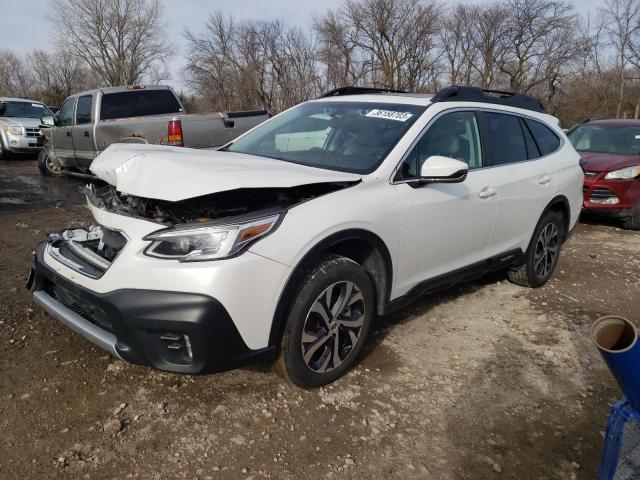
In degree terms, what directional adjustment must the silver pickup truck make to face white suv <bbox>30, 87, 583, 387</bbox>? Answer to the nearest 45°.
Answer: approximately 135° to its left

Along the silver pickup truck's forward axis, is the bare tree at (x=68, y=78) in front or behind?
in front

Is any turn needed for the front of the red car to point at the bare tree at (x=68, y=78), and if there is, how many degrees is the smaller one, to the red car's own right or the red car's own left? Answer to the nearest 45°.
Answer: approximately 90° to the red car's own right

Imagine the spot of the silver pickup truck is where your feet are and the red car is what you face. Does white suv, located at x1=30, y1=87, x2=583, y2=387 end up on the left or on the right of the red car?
right

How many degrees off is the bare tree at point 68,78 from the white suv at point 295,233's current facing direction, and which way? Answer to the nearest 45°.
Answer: approximately 90° to its right

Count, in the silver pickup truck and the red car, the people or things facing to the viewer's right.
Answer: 0

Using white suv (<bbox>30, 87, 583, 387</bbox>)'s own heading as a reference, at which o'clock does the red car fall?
The red car is roughly at 6 o'clock from the white suv.

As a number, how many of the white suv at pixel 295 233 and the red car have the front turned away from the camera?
0

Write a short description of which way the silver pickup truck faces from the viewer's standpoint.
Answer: facing away from the viewer and to the left of the viewer

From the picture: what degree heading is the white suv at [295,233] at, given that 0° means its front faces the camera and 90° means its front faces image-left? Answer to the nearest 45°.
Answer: approximately 45°

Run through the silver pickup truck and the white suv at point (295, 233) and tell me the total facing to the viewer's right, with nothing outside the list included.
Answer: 0
